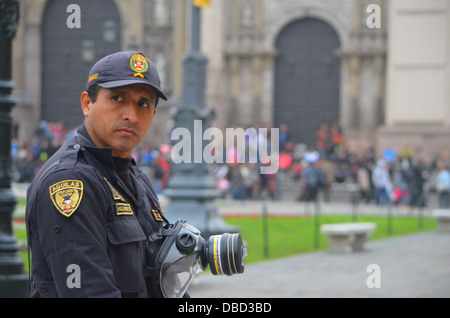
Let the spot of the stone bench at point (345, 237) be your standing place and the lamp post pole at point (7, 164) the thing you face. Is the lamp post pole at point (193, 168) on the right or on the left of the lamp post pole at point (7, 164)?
right

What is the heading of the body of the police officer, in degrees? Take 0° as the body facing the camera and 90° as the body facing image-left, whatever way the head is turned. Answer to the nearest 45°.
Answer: approximately 315°

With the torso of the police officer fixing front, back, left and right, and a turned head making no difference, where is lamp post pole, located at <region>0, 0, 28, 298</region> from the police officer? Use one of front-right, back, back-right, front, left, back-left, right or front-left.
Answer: back-left

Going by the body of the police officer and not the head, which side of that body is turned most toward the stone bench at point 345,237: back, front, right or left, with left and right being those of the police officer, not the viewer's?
left

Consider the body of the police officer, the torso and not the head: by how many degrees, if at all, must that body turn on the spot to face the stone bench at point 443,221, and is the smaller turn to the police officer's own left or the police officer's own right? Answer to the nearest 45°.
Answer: approximately 90° to the police officer's own left

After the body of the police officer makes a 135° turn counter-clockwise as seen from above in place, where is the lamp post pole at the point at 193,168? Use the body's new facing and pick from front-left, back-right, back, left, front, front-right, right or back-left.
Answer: front
